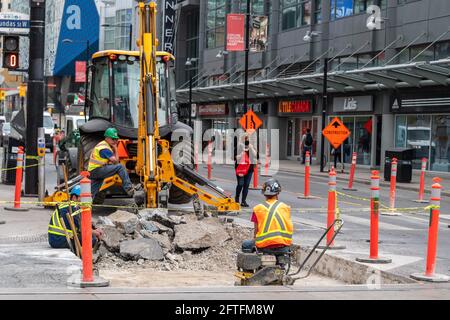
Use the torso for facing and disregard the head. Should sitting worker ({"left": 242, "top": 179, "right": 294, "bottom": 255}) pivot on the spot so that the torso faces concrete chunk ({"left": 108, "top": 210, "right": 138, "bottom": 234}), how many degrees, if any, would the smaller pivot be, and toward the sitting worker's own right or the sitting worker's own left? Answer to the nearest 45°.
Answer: approximately 45° to the sitting worker's own left

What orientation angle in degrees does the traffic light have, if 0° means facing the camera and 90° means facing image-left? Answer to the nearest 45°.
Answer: approximately 0°

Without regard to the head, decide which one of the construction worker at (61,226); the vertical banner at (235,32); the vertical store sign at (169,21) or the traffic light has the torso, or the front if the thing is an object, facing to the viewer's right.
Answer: the construction worker

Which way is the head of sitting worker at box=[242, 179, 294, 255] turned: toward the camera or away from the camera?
away from the camera

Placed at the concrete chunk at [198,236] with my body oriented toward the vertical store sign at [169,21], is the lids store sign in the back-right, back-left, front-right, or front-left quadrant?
front-right

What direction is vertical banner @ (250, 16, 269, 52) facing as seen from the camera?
toward the camera

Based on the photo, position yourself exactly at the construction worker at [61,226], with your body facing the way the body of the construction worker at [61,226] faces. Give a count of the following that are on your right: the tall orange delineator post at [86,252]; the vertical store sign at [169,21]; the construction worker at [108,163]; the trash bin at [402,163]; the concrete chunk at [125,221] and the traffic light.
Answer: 1

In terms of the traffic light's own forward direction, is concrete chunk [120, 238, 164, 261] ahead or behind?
ahead

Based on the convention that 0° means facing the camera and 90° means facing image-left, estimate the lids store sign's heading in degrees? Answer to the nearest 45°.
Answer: approximately 45°

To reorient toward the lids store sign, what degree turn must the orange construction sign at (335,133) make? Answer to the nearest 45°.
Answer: approximately 180°

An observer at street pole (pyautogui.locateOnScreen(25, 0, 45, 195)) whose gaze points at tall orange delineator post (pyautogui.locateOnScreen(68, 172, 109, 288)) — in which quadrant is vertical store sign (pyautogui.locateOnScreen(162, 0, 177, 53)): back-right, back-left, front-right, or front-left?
back-left

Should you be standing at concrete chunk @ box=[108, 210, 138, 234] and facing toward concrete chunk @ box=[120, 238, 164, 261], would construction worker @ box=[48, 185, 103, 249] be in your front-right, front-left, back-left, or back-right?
front-right

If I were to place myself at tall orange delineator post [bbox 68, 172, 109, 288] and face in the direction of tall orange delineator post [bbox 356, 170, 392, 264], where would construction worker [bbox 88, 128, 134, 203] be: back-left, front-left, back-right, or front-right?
front-left

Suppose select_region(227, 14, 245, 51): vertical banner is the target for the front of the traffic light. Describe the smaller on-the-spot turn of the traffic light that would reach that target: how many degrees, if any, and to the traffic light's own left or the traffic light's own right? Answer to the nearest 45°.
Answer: approximately 135° to the traffic light's own left

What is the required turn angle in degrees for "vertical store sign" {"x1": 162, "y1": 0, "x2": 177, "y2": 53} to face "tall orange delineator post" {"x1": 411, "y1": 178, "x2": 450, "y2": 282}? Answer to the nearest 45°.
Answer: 0° — it already faces it

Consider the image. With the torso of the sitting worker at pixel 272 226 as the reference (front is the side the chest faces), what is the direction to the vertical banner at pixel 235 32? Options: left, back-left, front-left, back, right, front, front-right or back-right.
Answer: front

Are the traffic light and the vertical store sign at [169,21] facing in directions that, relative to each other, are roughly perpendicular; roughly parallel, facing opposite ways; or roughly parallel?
roughly parallel

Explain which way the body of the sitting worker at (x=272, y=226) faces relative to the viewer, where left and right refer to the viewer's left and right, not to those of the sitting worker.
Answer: facing away from the viewer

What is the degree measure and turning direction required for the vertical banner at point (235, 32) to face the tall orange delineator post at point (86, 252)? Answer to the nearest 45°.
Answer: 0° — it already faces it

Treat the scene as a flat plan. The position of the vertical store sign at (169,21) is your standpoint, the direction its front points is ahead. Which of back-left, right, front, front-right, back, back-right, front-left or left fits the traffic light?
front

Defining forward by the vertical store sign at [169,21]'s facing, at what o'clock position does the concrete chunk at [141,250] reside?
The concrete chunk is roughly at 12 o'clock from the vertical store sign.
